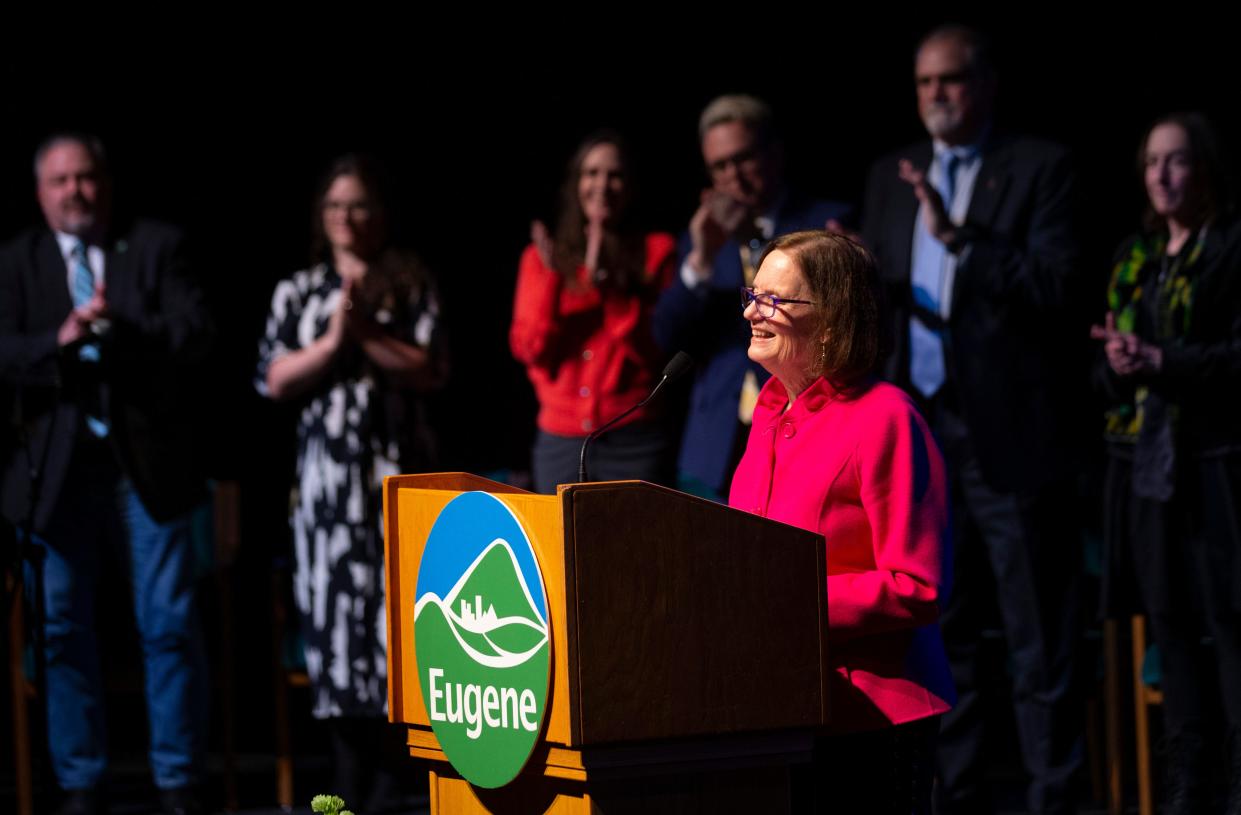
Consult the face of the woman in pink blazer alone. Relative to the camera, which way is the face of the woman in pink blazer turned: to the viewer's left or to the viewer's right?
to the viewer's left

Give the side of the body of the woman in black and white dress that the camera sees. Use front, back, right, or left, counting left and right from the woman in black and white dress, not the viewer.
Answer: front

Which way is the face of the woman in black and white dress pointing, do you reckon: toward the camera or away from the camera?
toward the camera

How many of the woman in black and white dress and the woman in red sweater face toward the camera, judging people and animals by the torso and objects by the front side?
2

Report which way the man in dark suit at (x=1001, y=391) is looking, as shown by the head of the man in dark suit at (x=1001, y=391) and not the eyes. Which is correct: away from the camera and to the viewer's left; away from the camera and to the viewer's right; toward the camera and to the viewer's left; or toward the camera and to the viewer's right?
toward the camera and to the viewer's left

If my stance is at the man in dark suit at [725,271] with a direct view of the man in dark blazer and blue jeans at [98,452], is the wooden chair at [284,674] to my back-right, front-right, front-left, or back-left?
front-right

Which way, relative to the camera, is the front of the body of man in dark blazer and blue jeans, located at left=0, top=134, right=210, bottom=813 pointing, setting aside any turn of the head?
toward the camera

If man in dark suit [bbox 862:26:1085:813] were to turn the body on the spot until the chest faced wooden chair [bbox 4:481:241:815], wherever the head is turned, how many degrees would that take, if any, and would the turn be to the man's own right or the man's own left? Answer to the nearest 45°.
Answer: approximately 45° to the man's own right

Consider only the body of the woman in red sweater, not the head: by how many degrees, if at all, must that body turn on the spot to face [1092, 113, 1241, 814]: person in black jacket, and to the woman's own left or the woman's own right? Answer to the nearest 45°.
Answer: approximately 90° to the woman's own left

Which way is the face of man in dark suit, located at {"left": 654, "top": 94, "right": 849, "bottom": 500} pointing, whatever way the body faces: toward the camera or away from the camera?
toward the camera

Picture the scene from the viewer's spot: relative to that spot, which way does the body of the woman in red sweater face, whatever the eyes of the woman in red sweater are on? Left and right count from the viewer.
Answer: facing the viewer

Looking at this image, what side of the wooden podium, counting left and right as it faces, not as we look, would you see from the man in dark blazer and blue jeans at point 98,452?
right
